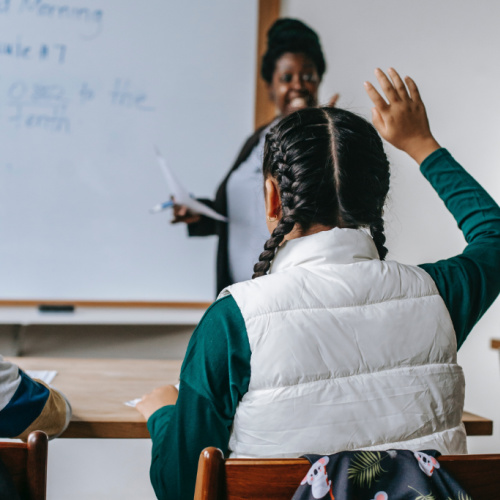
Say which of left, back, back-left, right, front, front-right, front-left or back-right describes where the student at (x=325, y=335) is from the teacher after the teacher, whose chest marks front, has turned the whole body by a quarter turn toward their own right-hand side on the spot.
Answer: left

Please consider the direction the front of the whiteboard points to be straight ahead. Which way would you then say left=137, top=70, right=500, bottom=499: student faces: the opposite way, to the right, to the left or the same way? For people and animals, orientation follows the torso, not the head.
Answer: the opposite way

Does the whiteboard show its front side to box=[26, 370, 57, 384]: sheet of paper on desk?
yes

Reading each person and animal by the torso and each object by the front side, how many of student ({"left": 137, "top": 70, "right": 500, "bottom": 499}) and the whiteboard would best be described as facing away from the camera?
1

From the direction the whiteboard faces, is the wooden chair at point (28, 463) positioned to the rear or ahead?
ahead

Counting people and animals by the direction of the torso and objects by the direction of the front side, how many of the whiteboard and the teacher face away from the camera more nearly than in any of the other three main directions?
0

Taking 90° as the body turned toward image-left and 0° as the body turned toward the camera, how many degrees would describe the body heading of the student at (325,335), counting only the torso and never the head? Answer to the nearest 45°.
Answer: approximately 180°

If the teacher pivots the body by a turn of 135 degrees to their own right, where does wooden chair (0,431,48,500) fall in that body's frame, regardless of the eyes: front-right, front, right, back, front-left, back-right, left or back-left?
back-left

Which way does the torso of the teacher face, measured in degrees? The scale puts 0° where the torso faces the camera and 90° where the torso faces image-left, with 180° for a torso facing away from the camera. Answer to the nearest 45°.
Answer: approximately 0°

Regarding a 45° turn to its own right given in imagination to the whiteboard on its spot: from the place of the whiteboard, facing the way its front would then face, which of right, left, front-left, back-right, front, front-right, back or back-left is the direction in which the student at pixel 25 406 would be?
front-left

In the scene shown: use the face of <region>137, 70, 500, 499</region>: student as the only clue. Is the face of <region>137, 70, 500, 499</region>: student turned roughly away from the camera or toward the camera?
away from the camera

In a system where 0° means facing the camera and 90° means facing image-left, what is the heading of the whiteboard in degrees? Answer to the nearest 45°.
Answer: approximately 0°

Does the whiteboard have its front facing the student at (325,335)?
yes
